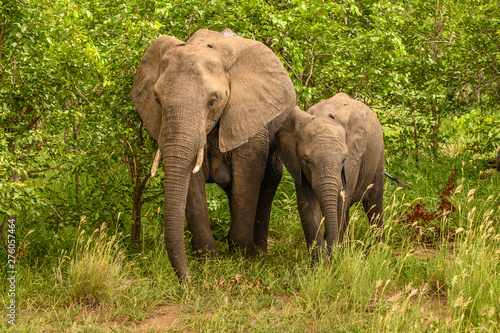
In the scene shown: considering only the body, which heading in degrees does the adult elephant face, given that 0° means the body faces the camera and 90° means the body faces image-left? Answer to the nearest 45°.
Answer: approximately 45°

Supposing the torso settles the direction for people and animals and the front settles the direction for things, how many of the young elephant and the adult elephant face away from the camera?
0

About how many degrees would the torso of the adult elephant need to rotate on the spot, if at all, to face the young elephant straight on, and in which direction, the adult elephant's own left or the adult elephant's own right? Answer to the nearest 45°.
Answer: approximately 135° to the adult elephant's own left

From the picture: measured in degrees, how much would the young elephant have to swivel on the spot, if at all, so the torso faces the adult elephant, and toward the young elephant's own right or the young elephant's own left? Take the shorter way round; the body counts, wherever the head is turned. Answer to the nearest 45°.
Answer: approximately 45° to the young elephant's own right

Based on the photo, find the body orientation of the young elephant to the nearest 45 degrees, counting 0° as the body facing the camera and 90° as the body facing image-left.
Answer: approximately 45°
